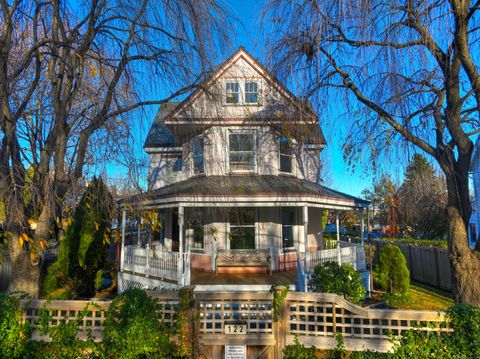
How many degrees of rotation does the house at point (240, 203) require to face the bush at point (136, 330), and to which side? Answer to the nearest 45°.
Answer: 0° — it already faces it

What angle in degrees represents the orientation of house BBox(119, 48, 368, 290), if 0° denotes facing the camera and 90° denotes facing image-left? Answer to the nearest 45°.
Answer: approximately 0°

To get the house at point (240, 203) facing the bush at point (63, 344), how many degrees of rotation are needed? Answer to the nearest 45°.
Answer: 0° — it already faces it

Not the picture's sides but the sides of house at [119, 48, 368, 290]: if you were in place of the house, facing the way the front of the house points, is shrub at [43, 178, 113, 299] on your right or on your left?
on your right

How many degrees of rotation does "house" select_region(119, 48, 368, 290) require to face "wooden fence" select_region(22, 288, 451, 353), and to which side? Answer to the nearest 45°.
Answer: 0° — it already faces it

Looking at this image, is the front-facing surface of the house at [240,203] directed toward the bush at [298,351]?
yes

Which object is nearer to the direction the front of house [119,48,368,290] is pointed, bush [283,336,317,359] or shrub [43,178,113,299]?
the bush
